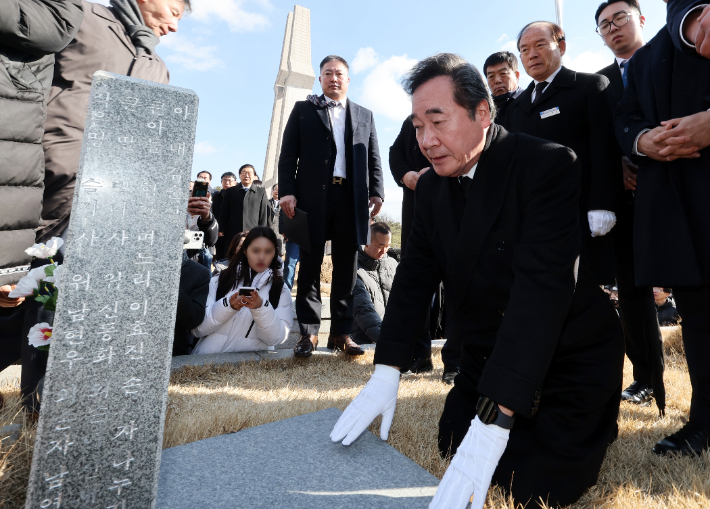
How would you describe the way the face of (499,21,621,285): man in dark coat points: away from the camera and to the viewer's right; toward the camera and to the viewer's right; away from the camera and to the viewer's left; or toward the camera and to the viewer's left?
toward the camera and to the viewer's left

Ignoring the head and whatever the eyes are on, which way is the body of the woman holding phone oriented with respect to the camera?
toward the camera

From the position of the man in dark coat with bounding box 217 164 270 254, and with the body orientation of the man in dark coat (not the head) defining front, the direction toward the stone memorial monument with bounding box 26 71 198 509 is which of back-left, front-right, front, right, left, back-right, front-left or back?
front

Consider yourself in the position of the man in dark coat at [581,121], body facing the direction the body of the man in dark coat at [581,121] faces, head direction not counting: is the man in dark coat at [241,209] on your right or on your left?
on your right

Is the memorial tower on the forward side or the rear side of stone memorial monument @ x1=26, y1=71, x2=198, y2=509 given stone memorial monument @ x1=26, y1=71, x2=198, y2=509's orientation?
on the rear side

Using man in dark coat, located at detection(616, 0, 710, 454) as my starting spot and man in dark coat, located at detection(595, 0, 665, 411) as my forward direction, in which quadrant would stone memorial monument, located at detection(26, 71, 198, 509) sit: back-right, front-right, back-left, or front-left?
back-left

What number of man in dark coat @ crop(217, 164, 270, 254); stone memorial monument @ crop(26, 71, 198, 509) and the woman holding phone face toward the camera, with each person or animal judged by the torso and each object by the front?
3

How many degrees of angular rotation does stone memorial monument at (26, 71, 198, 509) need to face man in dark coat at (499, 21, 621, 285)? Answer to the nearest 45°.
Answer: approximately 90° to its left

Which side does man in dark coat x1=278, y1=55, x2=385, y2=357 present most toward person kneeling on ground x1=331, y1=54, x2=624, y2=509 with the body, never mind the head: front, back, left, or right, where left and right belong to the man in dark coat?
front

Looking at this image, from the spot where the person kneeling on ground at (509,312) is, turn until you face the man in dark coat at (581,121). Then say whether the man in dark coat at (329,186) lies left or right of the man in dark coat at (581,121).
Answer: left

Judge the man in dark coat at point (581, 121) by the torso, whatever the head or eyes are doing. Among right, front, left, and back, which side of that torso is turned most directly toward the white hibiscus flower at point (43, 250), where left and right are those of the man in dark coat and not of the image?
front

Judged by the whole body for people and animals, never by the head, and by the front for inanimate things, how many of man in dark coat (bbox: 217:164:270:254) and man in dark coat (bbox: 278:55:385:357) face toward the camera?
2

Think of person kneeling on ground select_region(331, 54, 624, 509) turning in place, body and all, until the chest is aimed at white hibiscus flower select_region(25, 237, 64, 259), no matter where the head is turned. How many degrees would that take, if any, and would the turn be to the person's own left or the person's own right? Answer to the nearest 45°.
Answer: approximately 45° to the person's own right
